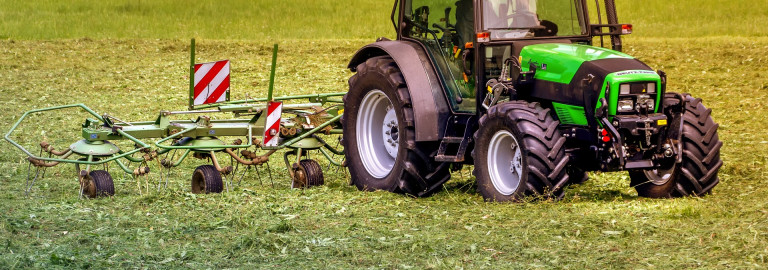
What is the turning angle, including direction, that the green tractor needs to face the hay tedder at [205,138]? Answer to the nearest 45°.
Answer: approximately 135° to its right

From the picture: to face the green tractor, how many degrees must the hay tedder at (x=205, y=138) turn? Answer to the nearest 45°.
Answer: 0° — it already faces it

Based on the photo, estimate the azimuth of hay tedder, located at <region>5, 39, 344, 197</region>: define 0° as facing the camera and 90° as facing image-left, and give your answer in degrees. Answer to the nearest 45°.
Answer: approximately 315°

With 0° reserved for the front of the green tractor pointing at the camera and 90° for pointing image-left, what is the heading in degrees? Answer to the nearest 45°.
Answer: approximately 315°
